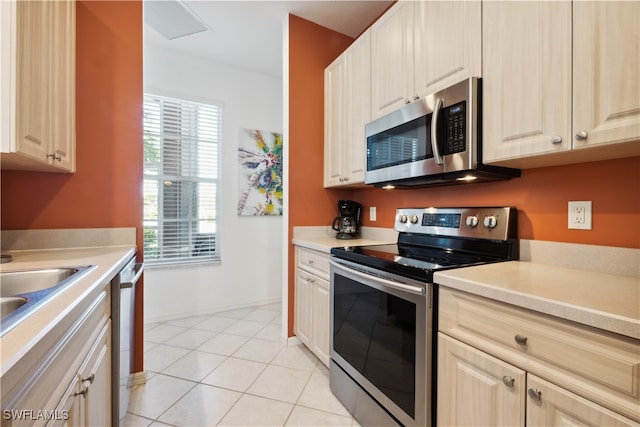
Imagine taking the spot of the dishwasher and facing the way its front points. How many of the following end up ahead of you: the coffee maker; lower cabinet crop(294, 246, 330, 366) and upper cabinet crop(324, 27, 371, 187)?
3

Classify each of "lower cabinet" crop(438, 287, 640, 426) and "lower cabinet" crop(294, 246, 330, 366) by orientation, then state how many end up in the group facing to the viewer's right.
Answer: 0

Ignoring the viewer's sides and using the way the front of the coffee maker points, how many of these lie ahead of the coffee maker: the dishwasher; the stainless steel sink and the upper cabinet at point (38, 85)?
3

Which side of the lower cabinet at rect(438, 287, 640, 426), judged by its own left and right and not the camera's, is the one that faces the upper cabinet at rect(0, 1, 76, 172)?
front

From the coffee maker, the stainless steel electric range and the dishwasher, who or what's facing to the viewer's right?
the dishwasher

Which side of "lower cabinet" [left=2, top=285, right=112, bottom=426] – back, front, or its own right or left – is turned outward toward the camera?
right

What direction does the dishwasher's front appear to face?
to the viewer's right

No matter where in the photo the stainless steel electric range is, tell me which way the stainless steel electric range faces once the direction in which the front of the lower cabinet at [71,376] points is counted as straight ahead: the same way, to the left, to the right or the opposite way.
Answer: the opposite way

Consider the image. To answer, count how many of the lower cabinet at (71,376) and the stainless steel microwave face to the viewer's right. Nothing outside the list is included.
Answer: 1

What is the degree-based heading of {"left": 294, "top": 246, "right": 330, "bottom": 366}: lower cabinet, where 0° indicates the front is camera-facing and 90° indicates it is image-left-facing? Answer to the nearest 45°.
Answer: approximately 45°

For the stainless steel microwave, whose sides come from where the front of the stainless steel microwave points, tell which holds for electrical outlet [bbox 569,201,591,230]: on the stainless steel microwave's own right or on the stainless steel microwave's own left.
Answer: on the stainless steel microwave's own left

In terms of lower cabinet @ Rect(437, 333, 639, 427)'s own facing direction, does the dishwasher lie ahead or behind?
ahead
